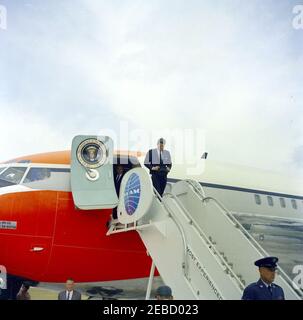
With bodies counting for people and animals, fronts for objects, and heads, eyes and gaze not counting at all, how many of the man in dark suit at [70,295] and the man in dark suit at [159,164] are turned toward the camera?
2

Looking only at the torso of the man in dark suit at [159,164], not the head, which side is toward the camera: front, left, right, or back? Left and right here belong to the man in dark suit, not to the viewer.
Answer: front

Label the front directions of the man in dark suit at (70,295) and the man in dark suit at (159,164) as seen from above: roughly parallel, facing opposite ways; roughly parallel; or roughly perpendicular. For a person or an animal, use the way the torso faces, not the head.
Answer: roughly parallel

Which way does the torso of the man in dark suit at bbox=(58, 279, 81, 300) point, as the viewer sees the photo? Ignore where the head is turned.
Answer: toward the camera

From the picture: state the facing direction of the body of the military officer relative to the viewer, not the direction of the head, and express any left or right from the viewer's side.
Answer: facing the viewer and to the right of the viewer
